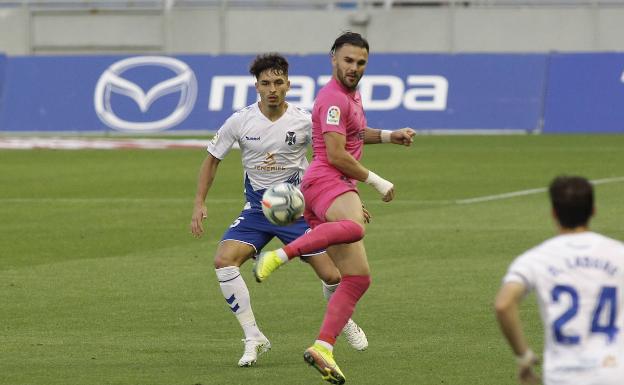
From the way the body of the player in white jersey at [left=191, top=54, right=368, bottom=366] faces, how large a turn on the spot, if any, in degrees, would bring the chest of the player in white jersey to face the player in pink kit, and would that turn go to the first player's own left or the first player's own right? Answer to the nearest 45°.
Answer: approximately 45° to the first player's own left

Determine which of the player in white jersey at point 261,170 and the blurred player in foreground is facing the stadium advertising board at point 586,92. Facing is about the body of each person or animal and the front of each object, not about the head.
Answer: the blurred player in foreground

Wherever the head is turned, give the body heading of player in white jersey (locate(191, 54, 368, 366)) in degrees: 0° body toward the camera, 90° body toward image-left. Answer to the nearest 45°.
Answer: approximately 0°

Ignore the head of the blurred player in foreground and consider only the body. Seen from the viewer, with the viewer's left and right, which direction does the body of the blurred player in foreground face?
facing away from the viewer

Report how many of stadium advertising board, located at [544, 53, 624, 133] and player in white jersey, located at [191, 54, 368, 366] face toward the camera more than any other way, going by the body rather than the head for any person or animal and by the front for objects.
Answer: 2

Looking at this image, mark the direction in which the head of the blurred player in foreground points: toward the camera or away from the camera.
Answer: away from the camera

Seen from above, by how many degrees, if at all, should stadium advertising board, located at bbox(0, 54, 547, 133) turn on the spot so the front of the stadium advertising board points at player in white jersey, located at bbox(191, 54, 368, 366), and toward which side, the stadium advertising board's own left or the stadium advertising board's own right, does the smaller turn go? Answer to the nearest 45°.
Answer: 0° — it already faces them
